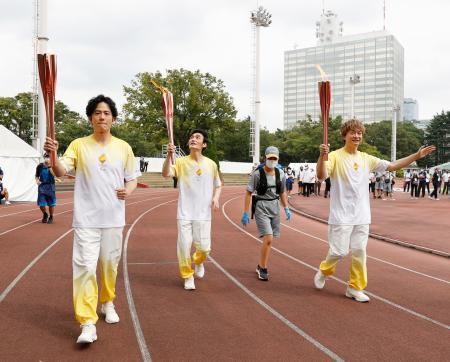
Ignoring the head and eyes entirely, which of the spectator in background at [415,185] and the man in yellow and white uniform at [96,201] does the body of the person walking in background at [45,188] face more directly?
the man in yellow and white uniform

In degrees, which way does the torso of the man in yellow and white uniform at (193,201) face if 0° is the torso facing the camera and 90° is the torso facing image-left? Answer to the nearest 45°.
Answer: approximately 0°

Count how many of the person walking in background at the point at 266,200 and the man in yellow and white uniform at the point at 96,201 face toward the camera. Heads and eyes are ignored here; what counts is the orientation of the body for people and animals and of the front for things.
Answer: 2

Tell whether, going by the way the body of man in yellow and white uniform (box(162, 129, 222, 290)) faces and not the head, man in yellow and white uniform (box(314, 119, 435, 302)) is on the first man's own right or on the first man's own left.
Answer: on the first man's own left

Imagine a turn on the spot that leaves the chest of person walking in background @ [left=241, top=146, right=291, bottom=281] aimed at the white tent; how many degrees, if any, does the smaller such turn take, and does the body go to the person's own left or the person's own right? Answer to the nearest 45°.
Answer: approximately 135° to the person's own right

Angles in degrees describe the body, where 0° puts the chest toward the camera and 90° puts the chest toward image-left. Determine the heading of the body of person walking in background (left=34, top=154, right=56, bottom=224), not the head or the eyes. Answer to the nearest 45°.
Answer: approximately 0°

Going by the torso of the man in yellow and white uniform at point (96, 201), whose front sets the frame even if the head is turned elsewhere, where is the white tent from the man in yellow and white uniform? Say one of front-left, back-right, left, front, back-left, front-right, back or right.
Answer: back

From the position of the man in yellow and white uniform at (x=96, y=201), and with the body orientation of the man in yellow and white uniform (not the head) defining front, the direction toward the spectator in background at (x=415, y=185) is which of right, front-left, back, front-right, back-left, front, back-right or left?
back-left
